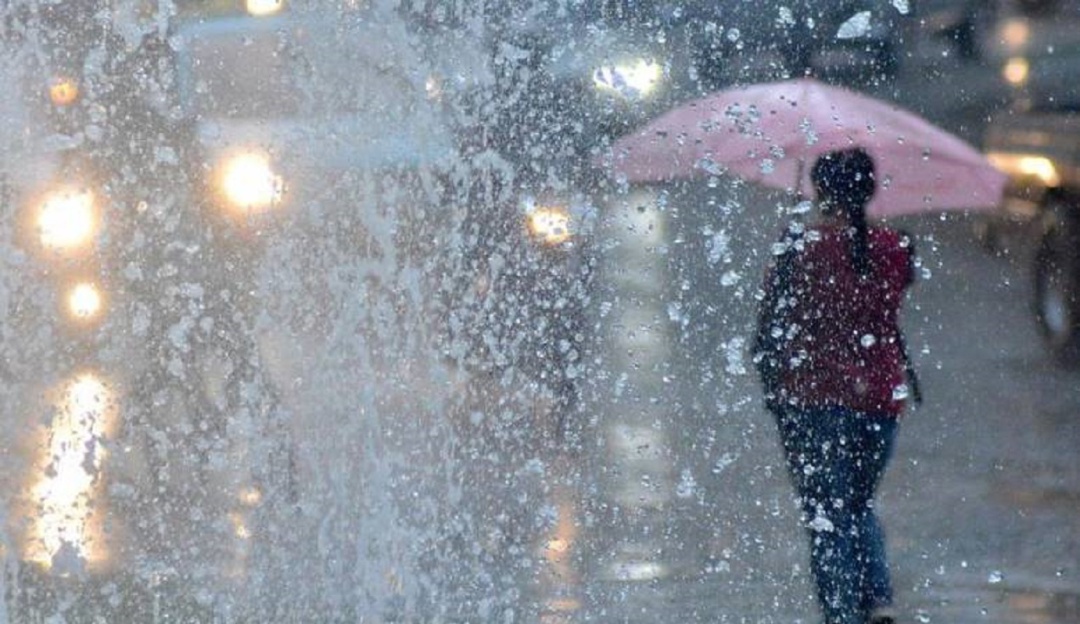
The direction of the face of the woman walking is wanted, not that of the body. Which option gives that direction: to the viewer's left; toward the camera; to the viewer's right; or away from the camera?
away from the camera

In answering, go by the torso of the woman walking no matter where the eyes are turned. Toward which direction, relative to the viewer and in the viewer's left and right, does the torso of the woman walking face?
facing away from the viewer
